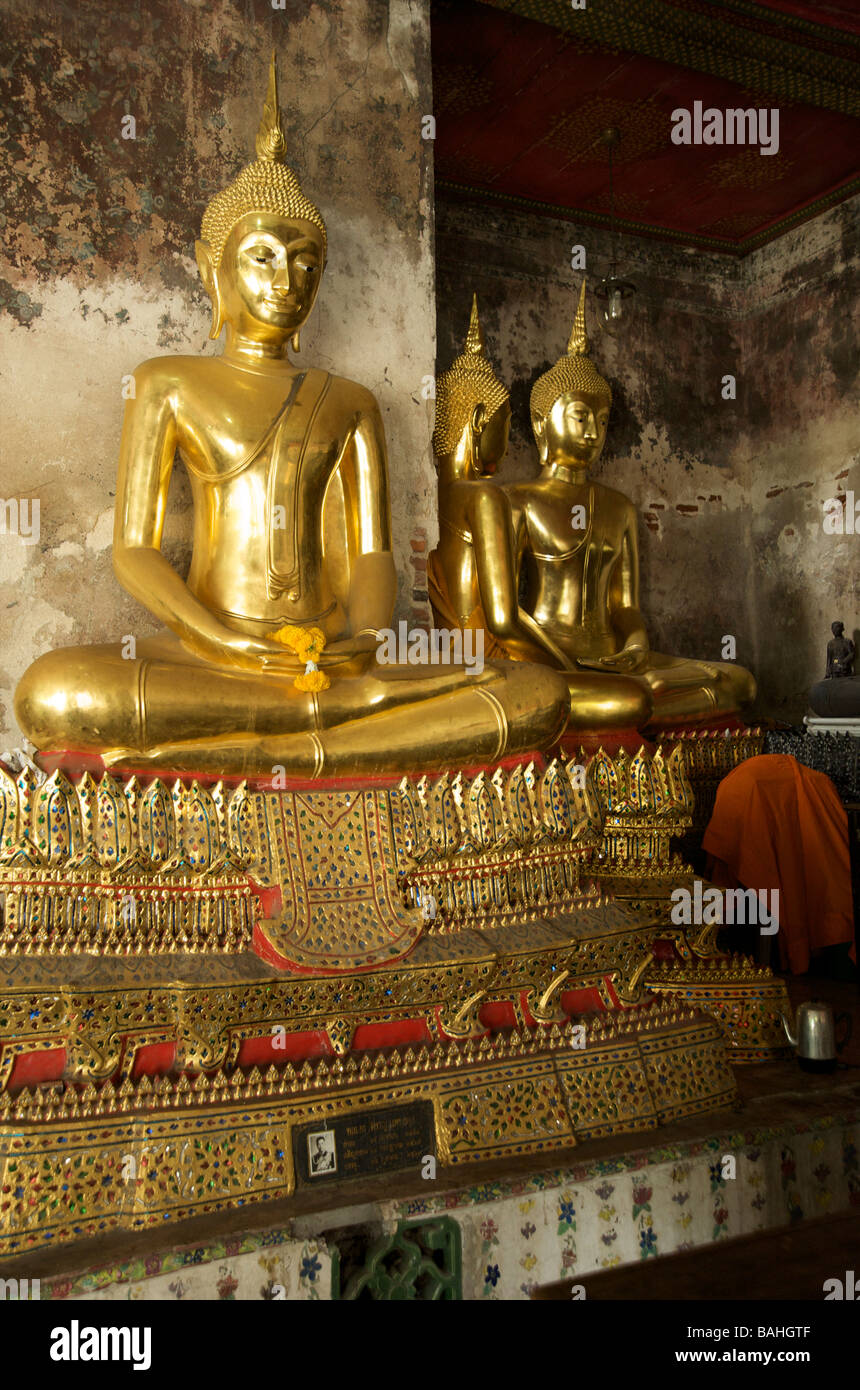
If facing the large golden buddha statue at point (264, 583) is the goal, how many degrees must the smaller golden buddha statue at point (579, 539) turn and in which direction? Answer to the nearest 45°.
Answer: approximately 45° to its right

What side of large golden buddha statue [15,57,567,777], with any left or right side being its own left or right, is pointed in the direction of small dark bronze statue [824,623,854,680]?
left

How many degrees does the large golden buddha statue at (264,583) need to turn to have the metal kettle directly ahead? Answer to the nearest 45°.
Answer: approximately 45° to its left

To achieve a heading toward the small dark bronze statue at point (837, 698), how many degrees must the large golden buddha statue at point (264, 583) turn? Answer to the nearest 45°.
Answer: approximately 90° to its left

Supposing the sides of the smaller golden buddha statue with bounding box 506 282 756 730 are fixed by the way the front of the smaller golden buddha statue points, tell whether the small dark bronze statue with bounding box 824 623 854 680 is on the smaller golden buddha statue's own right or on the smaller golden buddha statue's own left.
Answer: on the smaller golden buddha statue's own left

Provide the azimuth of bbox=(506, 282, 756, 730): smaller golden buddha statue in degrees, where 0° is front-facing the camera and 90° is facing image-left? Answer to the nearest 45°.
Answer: approximately 315°

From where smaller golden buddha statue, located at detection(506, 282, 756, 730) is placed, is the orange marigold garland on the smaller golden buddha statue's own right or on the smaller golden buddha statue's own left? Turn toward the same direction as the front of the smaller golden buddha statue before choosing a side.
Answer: on the smaller golden buddha statue's own right
